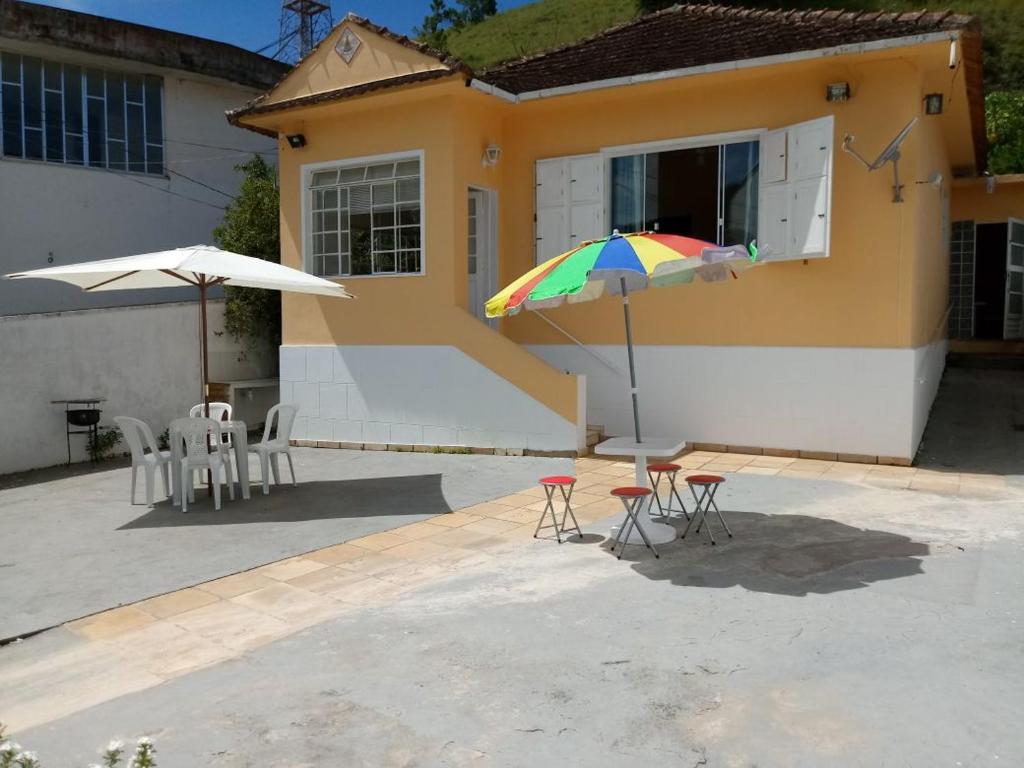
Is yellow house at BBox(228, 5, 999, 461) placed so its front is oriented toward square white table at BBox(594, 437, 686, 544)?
yes

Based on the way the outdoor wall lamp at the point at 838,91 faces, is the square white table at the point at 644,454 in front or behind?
in front

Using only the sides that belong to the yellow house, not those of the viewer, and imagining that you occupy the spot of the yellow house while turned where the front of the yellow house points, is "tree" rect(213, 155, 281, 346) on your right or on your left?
on your right

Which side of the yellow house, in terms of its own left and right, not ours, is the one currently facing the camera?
front

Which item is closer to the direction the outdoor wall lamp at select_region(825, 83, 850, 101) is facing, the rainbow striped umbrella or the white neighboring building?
the rainbow striped umbrella

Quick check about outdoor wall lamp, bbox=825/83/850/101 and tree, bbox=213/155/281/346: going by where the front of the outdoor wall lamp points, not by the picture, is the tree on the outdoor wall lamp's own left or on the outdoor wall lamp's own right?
on the outdoor wall lamp's own right

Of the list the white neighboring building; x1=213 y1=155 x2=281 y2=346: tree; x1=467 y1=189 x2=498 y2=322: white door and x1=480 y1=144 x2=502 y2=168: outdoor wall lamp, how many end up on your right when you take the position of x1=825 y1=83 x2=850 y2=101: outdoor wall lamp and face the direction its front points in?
4

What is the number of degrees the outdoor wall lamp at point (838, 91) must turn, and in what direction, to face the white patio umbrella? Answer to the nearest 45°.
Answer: approximately 45° to its right

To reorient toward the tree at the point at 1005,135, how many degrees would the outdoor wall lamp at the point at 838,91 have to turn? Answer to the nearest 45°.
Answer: approximately 180°

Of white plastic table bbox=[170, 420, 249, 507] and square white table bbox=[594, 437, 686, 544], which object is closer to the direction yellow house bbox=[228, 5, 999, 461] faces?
the square white table

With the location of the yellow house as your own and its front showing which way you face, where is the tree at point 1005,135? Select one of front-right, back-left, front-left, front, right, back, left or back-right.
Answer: back-left

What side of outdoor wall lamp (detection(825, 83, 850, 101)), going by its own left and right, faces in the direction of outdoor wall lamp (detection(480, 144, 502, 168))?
right

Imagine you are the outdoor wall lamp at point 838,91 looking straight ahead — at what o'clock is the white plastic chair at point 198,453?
The white plastic chair is roughly at 2 o'clock from the outdoor wall lamp.

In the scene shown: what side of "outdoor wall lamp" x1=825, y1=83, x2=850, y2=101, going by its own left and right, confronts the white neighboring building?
right
